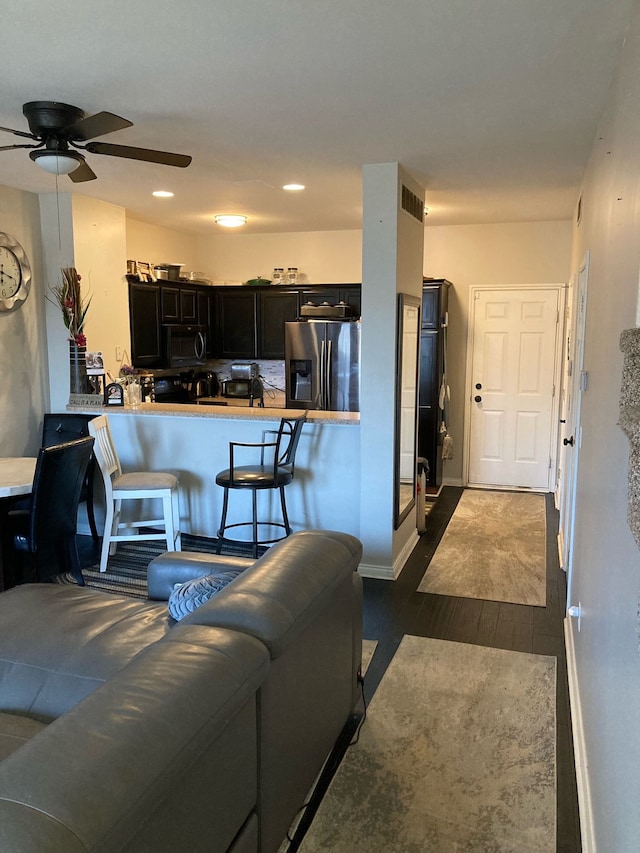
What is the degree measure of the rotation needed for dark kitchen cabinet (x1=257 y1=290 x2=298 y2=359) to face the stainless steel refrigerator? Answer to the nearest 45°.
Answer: approximately 45° to its left

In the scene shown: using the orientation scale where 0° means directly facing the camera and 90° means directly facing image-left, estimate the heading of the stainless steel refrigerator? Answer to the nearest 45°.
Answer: approximately 0°

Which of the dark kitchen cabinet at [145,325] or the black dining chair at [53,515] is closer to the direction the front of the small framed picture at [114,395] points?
the black dining chair

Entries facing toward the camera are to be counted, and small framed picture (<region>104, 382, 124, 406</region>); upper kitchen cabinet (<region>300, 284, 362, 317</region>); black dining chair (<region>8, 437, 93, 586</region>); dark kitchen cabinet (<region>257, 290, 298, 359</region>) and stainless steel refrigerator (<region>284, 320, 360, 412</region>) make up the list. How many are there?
4

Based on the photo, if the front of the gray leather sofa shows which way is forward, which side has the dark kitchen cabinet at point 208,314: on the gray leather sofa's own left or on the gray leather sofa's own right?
on the gray leather sofa's own right

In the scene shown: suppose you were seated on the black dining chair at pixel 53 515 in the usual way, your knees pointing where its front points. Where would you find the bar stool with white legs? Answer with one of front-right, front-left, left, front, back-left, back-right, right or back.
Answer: right

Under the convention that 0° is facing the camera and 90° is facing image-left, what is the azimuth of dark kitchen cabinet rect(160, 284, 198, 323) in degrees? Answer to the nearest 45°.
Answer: approximately 315°

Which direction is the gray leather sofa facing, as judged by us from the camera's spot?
facing away from the viewer and to the left of the viewer

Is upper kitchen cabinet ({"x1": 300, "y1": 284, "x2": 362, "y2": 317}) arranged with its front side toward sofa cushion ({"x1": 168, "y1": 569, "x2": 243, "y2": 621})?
yes

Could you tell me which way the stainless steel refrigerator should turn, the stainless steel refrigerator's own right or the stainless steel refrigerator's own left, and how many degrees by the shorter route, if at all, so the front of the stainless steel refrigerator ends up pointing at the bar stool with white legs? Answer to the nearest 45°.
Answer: approximately 45° to the stainless steel refrigerator's own right

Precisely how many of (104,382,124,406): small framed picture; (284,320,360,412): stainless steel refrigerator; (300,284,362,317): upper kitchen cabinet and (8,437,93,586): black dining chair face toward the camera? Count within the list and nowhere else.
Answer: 3

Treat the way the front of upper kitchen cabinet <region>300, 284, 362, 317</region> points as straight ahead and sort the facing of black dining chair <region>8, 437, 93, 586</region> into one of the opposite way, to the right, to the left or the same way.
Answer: to the right
